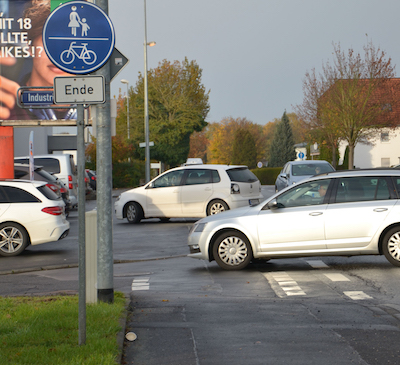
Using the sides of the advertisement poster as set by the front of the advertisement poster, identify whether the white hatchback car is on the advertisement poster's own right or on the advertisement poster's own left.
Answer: on the advertisement poster's own left

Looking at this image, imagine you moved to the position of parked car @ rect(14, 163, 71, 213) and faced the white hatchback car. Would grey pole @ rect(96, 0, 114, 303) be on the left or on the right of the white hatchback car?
right

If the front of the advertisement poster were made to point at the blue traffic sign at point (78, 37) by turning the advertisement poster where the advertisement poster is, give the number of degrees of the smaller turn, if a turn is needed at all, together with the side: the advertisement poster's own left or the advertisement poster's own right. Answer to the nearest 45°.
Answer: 0° — it already faces it

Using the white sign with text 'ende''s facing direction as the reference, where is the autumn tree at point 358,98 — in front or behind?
behind

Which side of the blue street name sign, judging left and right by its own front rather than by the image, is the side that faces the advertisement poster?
back

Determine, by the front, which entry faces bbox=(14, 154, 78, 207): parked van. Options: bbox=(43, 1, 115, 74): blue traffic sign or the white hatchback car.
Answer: the white hatchback car

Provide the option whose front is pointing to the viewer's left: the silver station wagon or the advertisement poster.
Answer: the silver station wagon

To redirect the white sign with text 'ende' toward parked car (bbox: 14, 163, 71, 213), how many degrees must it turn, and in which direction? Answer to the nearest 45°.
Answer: approximately 180°

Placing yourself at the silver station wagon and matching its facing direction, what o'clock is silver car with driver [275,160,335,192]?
The silver car with driver is roughly at 3 o'clock from the silver station wagon.
